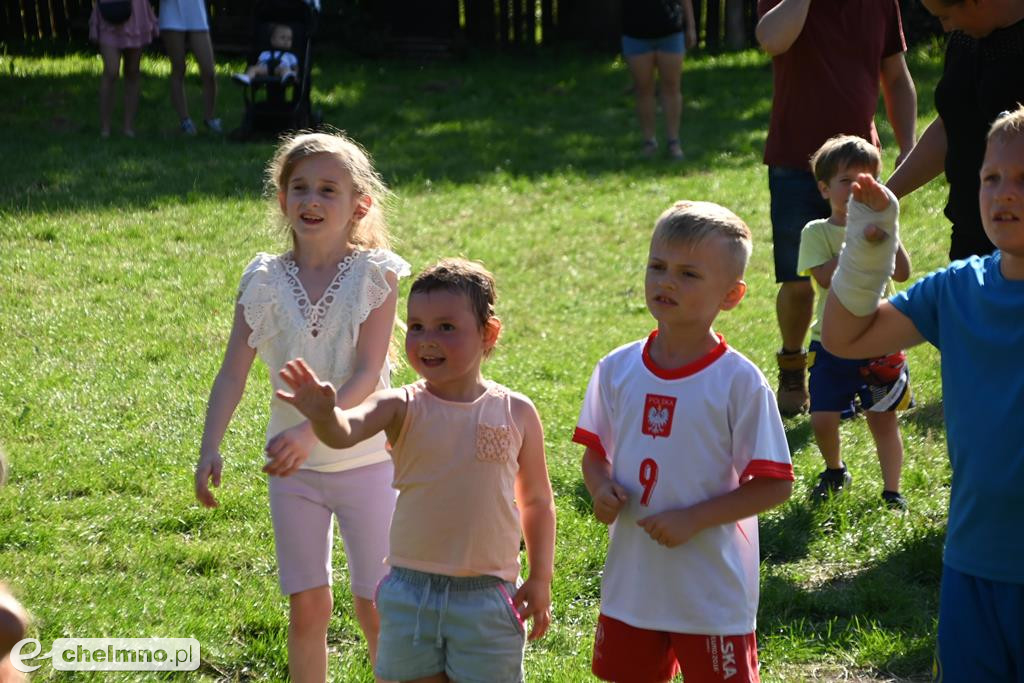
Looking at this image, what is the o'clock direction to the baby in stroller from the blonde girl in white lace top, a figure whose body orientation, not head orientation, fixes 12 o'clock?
The baby in stroller is roughly at 6 o'clock from the blonde girl in white lace top.

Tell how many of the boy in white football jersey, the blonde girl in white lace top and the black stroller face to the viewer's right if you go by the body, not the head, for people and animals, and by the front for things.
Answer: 0

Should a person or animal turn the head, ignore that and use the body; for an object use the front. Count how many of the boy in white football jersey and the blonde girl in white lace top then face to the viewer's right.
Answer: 0

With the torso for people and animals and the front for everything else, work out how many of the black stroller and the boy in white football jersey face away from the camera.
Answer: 0

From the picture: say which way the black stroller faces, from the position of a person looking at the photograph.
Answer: facing the viewer and to the left of the viewer

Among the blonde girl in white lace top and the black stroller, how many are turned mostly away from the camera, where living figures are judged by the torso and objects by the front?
0

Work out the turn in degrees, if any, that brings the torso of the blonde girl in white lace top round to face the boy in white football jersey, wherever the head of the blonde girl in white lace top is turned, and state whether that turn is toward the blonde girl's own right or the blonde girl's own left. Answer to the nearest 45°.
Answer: approximately 45° to the blonde girl's own left

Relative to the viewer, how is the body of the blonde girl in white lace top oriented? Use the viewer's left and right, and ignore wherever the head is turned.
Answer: facing the viewer

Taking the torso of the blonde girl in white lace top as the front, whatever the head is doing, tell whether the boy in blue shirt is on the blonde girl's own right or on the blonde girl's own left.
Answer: on the blonde girl's own left

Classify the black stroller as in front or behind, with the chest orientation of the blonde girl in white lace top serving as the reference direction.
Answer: behind

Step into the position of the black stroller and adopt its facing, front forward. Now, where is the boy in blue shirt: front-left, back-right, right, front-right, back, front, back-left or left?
front-left
